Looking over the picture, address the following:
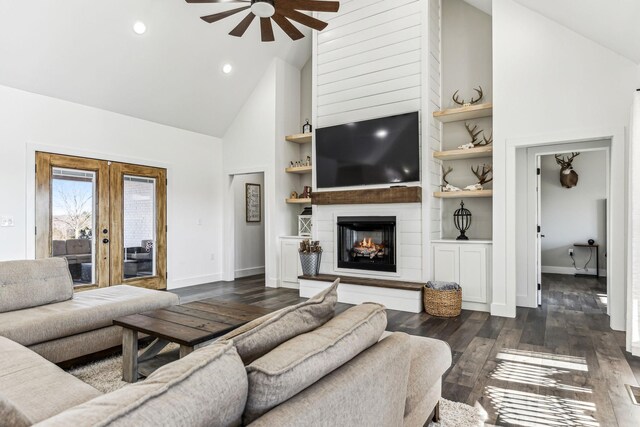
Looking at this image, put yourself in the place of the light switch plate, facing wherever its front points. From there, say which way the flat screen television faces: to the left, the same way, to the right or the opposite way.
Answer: to the right

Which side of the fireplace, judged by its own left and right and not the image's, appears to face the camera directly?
front

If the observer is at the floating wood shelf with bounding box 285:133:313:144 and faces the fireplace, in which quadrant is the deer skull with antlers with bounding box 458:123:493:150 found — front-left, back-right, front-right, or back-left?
front-left

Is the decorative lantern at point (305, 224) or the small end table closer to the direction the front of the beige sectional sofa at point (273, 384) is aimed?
the decorative lantern

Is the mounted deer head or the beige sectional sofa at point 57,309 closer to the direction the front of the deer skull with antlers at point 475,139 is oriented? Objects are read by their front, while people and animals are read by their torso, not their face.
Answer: the beige sectional sofa

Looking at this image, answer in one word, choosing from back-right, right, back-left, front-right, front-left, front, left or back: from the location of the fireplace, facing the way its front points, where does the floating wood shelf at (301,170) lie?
back-right

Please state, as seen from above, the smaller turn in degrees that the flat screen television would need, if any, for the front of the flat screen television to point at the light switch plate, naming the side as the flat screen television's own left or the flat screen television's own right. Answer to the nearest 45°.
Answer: approximately 45° to the flat screen television's own right

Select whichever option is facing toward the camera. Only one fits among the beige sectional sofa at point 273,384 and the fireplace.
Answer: the fireplace

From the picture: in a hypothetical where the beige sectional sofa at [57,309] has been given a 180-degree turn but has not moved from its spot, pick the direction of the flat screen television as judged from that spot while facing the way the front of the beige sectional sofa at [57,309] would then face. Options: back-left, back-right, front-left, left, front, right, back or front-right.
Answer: back-right

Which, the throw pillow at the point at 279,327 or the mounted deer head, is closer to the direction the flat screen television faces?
the throw pillow

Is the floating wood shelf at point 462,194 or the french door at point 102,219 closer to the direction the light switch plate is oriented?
the floating wood shelf

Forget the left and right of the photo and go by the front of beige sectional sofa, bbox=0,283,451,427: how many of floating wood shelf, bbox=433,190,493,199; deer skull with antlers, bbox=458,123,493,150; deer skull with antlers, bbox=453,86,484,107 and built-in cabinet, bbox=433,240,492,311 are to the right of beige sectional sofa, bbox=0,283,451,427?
4

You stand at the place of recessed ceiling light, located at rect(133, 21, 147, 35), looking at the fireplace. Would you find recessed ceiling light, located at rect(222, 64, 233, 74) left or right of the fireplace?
left

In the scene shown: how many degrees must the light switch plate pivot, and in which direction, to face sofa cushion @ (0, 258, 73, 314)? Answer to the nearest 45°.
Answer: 0° — it already faces it

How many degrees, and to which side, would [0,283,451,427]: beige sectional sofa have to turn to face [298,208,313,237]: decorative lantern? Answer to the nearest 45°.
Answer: approximately 45° to its right

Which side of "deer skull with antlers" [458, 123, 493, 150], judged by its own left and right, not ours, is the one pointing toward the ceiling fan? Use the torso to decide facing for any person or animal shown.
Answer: front

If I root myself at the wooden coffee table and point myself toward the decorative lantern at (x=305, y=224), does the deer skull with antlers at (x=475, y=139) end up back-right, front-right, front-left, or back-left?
front-right

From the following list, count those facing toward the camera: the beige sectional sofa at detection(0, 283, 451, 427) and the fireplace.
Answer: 1
